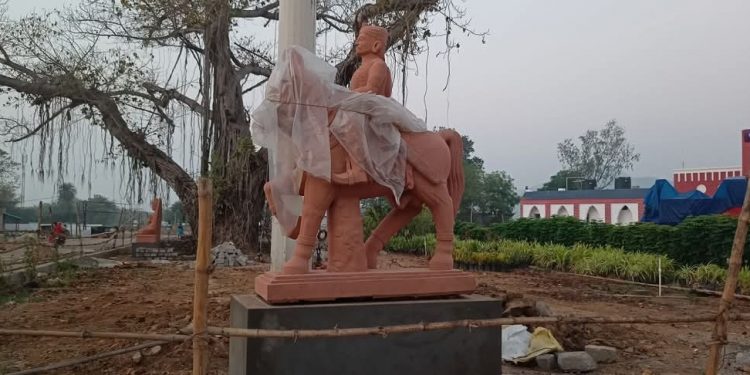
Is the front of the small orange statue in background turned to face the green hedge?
no

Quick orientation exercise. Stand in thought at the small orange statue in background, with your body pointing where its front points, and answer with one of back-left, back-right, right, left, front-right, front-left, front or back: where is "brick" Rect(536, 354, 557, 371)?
left

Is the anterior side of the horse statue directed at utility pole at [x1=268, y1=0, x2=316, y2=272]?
no

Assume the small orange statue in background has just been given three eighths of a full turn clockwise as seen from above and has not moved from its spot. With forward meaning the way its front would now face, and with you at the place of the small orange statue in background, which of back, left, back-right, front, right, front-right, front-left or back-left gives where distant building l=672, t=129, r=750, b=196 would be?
front-right

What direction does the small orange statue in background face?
to the viewer's left

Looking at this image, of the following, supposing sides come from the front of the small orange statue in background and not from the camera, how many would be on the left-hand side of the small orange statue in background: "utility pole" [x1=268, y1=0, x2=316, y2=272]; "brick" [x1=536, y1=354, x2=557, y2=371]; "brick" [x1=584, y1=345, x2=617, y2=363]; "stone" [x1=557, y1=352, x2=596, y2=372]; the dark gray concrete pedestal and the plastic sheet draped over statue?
6

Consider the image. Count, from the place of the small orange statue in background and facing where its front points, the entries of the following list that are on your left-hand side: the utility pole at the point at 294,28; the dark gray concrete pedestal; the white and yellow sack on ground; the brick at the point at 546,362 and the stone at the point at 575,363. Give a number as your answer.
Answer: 5

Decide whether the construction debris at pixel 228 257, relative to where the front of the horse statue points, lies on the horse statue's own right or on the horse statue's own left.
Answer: on the horse statue's own right

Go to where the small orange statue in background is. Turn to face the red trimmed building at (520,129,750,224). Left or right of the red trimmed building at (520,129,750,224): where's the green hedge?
right

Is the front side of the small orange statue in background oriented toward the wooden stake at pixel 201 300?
no

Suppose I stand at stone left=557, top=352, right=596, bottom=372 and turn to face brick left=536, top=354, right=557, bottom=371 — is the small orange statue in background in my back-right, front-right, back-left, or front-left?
front-right

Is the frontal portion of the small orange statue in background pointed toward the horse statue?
no

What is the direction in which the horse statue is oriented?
to the viewer's left

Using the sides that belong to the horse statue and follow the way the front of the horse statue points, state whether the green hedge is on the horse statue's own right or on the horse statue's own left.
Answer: on the horse statue's own right
